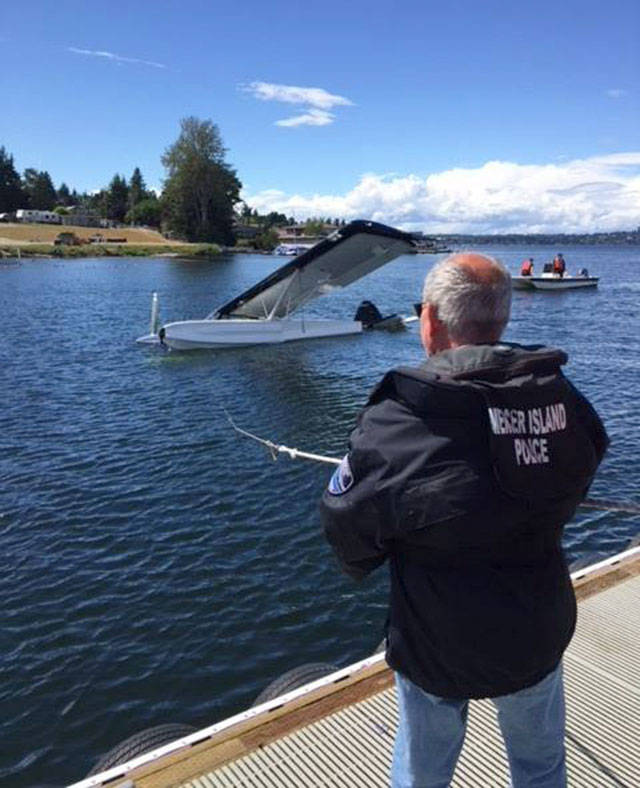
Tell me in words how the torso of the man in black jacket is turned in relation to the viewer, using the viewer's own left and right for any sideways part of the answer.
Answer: facing away from the viewer and to the left of the viewer

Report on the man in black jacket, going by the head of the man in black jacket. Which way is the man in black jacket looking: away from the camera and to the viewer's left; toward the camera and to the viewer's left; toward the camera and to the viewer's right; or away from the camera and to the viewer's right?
away from the camera and to the viewer's left
